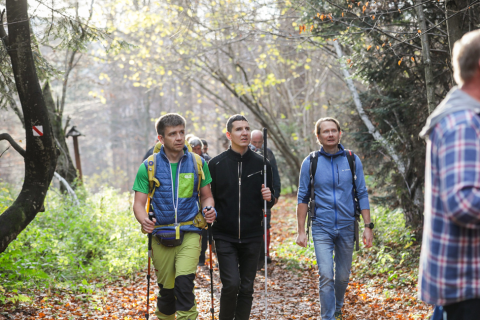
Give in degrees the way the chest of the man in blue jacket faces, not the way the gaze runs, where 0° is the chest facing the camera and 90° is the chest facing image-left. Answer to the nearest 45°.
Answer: approximately 0°

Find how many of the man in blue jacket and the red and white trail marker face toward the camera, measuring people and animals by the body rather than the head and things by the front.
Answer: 2

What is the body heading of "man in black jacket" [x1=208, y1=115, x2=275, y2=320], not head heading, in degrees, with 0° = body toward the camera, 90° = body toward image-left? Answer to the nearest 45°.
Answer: approximately 0°

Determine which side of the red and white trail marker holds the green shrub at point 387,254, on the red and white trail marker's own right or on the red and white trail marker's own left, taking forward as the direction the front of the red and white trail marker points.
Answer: on the red and white trail marker's own left

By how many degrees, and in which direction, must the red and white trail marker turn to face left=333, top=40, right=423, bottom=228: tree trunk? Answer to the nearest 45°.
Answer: approximately 90° to its left

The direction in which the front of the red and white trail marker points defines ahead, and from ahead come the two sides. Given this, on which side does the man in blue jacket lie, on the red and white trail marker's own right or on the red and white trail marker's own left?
on the red and white trail marker's own left

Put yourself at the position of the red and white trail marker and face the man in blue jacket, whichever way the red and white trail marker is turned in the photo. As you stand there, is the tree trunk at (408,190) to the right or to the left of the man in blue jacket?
left

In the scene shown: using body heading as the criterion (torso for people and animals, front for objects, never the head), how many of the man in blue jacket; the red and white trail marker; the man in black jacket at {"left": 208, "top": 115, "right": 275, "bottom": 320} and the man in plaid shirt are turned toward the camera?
3
